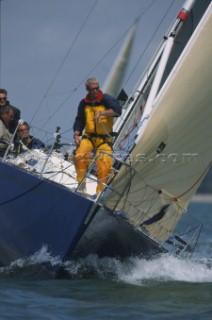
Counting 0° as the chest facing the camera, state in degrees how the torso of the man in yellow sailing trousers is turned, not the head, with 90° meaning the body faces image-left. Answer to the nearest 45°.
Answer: approximately 0°

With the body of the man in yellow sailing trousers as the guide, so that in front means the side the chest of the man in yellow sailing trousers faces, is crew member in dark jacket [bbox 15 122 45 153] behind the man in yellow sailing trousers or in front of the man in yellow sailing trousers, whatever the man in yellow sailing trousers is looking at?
behind
